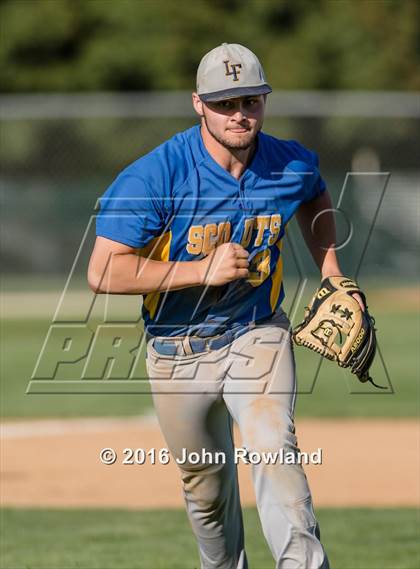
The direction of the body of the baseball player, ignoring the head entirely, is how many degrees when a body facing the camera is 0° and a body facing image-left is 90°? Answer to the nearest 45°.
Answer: approximately 0°
